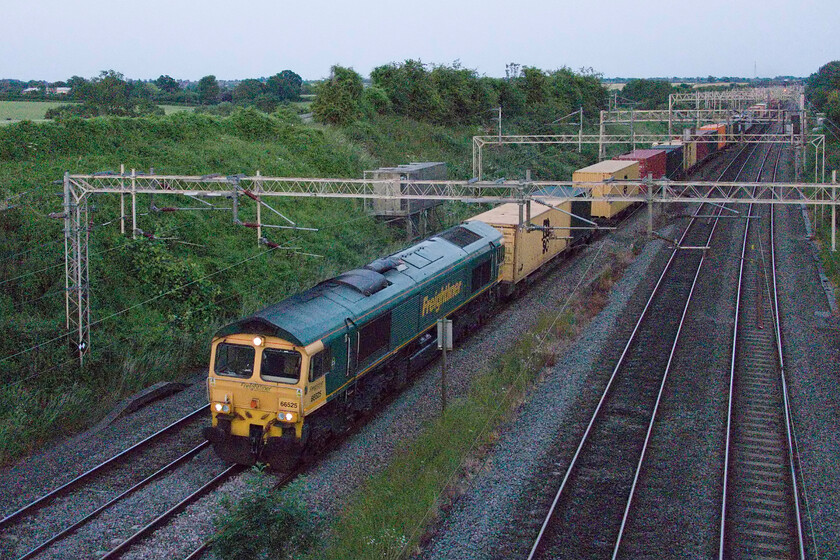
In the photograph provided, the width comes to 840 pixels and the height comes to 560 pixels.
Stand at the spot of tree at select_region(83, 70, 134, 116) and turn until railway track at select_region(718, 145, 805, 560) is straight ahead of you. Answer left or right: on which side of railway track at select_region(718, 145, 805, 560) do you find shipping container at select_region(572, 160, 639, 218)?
left

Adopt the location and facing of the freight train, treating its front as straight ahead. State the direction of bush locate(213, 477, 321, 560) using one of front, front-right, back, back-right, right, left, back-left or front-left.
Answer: front-left

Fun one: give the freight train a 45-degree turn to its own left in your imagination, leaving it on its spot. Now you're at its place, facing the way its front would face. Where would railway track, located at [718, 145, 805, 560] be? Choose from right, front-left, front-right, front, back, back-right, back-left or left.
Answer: left

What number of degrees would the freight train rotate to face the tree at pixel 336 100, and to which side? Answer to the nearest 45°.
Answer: approximately 135° to its right

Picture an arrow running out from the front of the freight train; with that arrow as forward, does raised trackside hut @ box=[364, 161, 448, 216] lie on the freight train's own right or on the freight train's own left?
on the freight train's own right

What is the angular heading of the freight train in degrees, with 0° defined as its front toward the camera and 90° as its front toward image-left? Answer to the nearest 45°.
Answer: approximately 45°

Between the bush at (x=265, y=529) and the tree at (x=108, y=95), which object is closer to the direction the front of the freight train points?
the bush
